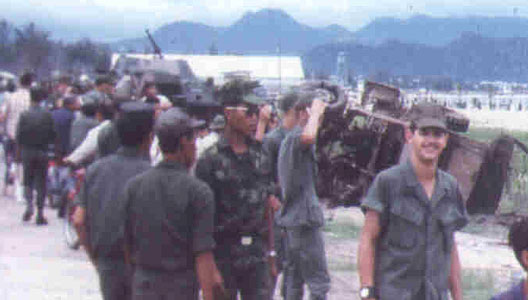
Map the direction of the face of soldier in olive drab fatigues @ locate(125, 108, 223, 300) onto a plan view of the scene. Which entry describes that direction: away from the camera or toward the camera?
away from the camera

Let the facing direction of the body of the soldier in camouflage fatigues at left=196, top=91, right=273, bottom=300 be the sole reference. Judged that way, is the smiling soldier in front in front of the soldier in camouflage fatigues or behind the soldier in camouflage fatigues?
in front

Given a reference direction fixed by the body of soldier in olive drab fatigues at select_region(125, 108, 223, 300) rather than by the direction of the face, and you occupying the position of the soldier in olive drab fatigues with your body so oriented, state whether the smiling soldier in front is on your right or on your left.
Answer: on your right

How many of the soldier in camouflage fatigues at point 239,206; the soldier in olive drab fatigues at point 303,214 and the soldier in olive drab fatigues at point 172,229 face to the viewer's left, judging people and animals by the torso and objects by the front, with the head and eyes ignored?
0

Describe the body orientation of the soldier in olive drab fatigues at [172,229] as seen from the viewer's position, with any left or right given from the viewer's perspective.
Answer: facing away from the viewer and to the right of the viewer

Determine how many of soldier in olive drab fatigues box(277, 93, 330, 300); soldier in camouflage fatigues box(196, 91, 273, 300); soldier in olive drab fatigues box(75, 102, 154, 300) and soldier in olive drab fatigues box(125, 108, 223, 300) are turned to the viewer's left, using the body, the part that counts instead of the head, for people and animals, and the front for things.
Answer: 0

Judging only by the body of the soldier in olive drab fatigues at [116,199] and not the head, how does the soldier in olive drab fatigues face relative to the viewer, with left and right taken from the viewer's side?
facing away from the viewer and to the right of the viewer
